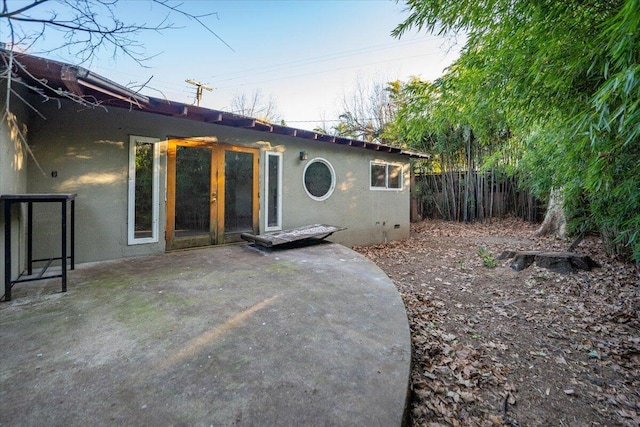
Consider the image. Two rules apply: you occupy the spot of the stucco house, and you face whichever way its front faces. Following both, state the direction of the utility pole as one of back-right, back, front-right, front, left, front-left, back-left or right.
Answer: back-left

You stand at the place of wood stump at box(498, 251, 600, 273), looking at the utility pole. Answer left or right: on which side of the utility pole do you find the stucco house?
left

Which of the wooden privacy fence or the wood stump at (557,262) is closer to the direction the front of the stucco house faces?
the wood stump

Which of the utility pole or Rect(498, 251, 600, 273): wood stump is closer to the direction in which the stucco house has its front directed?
the wood stump

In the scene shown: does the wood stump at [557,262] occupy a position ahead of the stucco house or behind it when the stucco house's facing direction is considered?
ahead

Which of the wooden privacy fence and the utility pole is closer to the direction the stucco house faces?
the wooden privacy fence

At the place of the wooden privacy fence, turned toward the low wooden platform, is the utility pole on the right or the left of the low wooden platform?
right

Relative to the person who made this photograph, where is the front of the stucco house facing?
facing the viewer and to the right of the viewer

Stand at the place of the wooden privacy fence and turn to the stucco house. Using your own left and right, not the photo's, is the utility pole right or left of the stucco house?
right

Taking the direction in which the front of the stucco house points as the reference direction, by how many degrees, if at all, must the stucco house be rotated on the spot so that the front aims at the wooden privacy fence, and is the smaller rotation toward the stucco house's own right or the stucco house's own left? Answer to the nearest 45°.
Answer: approximately 45° to the stucco house's own left

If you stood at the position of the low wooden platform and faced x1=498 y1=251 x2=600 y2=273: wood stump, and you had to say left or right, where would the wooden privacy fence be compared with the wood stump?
left
